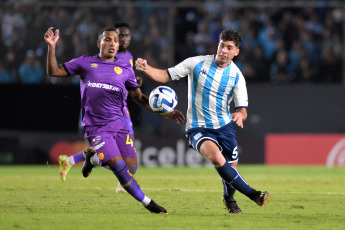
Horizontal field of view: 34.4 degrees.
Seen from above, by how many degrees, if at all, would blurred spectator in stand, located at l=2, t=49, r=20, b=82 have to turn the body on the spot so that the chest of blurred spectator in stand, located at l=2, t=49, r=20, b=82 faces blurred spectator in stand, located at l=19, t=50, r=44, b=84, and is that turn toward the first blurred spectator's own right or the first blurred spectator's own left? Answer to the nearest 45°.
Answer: approximately 90° to the first blurred spectator's own left

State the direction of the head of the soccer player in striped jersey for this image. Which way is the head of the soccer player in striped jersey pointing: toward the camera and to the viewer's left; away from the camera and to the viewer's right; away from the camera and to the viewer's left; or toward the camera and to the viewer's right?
toward the camera and to the viewer's left

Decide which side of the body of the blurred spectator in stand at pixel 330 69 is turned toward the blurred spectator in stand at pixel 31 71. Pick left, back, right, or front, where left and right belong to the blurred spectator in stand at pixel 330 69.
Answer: right

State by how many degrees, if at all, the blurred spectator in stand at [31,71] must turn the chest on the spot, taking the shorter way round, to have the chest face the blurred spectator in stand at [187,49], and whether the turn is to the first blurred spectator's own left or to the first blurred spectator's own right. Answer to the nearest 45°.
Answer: approximately 90° to the first blurred spectator's own left

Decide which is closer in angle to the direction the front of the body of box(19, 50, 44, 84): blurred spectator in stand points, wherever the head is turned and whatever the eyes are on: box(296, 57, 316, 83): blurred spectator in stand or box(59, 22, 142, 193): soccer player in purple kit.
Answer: the soccer player in purple kit

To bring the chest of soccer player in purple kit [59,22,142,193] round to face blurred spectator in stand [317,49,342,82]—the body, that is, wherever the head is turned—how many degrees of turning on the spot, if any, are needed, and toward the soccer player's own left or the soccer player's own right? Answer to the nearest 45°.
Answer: approximately 90° to the soccer player's own left

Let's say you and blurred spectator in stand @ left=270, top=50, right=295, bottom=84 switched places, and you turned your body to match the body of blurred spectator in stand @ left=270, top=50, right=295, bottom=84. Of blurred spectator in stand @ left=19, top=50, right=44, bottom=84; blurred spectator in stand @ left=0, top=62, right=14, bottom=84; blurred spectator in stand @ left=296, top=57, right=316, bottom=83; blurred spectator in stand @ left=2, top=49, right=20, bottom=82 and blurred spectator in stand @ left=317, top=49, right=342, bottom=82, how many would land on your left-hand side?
2

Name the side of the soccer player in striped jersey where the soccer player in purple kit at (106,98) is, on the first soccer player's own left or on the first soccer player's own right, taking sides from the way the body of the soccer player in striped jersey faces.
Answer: on the first soccer player's own right

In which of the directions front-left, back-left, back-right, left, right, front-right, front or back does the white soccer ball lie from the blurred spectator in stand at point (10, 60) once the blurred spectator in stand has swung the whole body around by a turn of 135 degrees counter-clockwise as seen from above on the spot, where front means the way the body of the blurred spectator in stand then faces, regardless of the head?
back-right

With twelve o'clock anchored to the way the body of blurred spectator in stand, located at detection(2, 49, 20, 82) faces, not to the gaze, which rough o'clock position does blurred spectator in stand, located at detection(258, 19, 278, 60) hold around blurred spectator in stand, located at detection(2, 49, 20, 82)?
blurred spectator in stand, located at detection(258, 19, 278, 60) is roughly at 9 o'clock from blurred spectator in stand, located at detection(2, 49, 20, 82).
